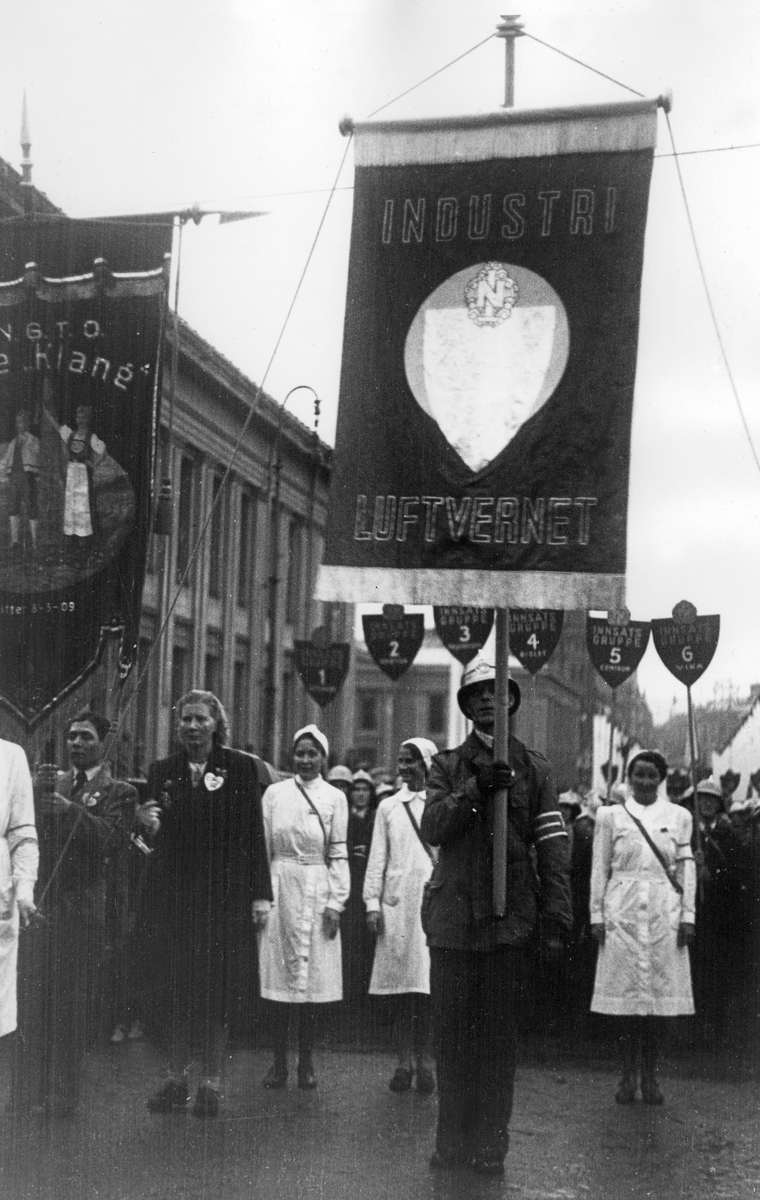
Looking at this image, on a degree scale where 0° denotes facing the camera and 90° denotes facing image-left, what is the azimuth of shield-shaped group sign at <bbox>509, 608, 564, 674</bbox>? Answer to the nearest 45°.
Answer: approximately 0°

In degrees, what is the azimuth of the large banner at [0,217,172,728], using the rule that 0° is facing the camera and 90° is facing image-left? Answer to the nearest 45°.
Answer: approximately 0°

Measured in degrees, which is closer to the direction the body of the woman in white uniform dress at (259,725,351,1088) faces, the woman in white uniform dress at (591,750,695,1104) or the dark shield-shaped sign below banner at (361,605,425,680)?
the woman in white uniform dress

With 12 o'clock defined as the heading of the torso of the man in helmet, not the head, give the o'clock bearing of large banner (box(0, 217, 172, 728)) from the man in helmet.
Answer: The large banner is roughly at 4 o'clock from the man in helmet.

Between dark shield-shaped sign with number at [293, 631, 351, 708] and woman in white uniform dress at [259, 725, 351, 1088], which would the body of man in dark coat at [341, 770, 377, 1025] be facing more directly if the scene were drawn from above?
the woman in white uniform dress

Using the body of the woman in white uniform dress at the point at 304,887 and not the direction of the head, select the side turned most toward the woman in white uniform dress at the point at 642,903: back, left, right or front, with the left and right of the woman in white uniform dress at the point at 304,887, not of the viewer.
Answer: left

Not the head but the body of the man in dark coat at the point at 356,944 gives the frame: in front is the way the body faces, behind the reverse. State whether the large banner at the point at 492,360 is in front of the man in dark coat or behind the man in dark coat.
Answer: in front

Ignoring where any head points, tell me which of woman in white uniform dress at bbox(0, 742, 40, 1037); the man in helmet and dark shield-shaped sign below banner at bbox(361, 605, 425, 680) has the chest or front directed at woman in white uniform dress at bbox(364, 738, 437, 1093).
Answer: the dark shield-shaped sign below banner

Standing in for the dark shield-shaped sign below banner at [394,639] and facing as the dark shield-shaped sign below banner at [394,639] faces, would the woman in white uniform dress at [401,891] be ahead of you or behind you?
ahead
